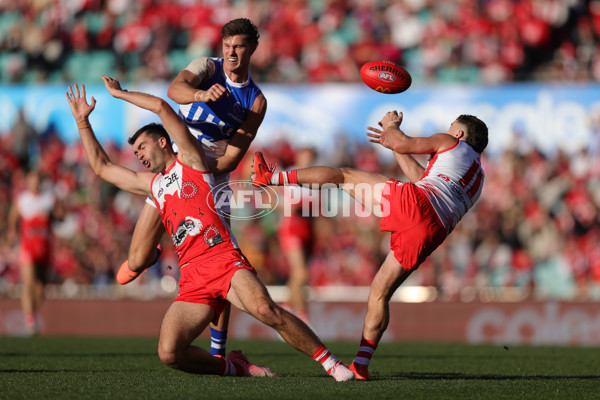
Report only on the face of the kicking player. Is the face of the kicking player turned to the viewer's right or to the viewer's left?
to the viewer's left

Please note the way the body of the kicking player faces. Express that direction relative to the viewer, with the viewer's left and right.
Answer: facing away from the viewer and to the left of the viewer
